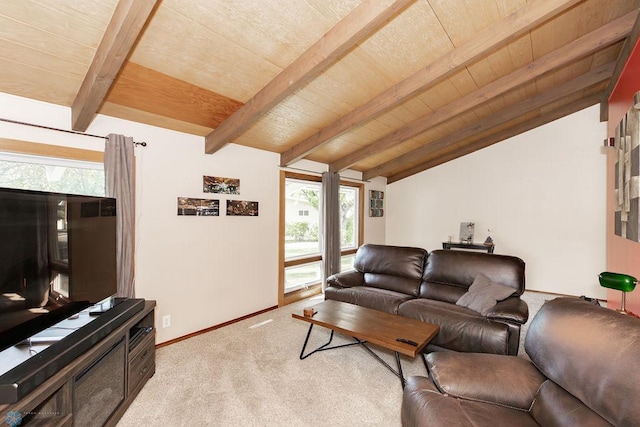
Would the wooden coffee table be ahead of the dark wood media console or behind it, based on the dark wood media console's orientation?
ahead

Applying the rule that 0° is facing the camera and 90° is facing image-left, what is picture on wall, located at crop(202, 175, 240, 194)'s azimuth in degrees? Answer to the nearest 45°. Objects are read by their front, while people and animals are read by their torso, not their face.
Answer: approximately 315°

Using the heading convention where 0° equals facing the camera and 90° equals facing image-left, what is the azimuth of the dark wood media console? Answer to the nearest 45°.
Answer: approximately 315°

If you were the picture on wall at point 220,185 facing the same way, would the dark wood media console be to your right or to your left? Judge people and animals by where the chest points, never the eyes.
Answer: on your right

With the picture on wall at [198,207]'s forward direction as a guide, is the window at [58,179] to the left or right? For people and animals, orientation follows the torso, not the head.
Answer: on its right

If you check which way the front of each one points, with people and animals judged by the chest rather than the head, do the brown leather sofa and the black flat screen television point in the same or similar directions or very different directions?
very different directions

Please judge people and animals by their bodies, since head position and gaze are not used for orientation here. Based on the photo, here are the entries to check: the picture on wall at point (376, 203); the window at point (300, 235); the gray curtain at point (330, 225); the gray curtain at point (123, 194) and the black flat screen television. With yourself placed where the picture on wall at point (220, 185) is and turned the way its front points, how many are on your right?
2

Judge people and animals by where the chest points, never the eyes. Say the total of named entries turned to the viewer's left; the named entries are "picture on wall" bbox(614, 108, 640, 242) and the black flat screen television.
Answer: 1

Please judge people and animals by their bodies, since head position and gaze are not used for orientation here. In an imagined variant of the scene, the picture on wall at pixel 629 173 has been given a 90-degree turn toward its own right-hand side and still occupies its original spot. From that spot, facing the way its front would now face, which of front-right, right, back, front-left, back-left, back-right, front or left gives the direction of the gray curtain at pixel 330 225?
left

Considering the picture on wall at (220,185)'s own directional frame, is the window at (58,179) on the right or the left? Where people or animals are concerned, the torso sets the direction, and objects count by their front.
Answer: on its right

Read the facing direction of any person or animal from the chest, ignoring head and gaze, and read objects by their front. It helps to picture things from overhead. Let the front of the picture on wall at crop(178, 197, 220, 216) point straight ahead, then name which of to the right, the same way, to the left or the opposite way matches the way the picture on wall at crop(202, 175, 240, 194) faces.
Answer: the same way

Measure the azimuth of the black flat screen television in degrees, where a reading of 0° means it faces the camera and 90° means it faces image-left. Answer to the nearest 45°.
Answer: approximately 315°

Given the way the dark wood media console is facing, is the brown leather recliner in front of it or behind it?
in front

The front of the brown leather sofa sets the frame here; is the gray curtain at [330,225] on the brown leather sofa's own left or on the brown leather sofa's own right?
on the brown leather sofa's own right

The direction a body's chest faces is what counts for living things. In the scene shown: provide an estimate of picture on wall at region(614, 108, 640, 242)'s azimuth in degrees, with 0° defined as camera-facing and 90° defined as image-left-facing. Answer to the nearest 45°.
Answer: approximately 90°
